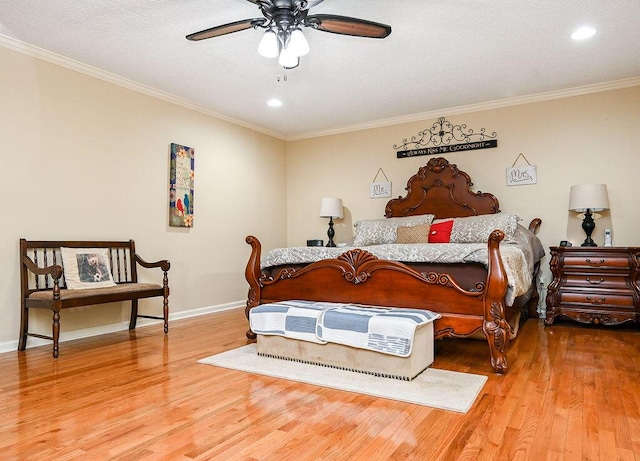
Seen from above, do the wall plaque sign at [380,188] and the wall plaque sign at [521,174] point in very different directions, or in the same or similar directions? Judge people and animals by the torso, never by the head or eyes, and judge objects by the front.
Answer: same or similar directions

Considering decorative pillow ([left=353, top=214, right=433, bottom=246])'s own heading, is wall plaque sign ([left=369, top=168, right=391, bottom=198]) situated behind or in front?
behind

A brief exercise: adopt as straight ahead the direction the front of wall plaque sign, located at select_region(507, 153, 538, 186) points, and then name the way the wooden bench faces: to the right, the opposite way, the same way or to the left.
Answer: to the left

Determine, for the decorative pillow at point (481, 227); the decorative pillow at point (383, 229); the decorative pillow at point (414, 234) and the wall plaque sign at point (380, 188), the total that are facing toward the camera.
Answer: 4

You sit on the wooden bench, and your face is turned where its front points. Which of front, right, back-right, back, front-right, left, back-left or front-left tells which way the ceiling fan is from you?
front

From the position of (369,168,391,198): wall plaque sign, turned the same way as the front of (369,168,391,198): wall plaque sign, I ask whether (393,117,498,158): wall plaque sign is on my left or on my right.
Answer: on my left

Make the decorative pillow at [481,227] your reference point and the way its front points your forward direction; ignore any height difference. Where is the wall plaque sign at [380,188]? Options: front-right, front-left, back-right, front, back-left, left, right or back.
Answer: back-right

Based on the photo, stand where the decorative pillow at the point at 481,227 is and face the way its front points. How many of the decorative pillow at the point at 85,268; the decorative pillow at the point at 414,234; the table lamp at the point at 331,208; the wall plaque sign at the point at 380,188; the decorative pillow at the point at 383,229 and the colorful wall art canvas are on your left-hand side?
0

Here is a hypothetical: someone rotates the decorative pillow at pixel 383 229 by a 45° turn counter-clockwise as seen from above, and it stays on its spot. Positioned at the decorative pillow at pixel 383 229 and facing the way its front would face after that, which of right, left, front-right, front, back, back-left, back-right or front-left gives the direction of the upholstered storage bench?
front-right

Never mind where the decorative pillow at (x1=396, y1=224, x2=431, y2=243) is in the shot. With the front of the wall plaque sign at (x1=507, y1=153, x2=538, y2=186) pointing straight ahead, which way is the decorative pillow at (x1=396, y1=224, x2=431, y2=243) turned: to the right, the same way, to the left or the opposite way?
the same way

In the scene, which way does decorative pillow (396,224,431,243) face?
toward the camera

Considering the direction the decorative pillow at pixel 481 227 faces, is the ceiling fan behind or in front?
in front

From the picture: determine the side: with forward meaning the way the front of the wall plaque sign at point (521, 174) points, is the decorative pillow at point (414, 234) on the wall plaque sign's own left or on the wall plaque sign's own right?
on the wall plaque sign's own right

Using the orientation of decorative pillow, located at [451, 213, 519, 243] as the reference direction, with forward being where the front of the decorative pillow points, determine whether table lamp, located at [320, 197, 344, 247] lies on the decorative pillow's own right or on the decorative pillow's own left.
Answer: on the decorative pillow's own right

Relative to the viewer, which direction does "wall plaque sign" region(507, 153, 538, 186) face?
toward the camera

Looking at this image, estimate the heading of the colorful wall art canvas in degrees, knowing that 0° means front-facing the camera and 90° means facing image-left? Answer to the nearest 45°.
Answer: approximately 315°
